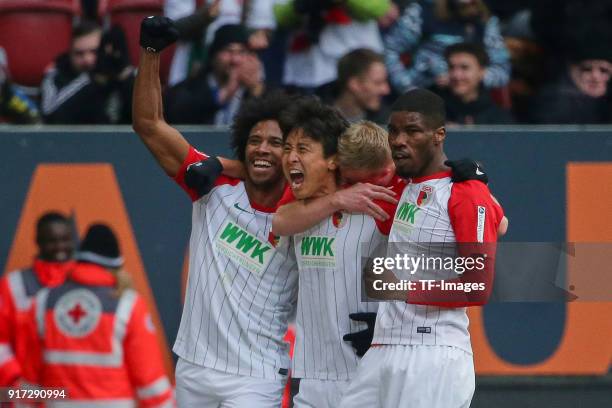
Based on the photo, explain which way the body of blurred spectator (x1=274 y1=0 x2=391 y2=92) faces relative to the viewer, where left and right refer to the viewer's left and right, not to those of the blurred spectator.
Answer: facing the viewer

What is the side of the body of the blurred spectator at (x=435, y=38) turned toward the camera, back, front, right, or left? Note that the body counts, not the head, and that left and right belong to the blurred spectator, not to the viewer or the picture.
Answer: front

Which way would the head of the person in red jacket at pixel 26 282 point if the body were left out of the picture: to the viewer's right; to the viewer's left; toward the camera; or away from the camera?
toward the camera

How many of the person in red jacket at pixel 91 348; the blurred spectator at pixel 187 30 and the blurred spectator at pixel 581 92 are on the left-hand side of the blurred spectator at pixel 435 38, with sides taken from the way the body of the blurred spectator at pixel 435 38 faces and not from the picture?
1

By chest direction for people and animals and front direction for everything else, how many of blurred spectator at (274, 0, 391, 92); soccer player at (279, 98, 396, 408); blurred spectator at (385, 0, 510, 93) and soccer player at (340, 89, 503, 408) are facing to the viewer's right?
0

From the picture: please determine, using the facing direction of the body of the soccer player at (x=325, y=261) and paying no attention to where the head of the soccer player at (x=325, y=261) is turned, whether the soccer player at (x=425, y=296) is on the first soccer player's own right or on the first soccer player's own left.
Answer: on the first soccer player's own left

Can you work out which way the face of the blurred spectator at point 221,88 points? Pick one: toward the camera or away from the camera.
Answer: toward the camera

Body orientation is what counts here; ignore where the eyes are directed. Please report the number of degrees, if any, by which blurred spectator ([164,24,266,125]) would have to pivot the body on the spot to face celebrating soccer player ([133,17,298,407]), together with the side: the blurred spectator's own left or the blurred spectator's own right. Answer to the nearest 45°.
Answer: approximately 45° to the blurred spectator's own right
